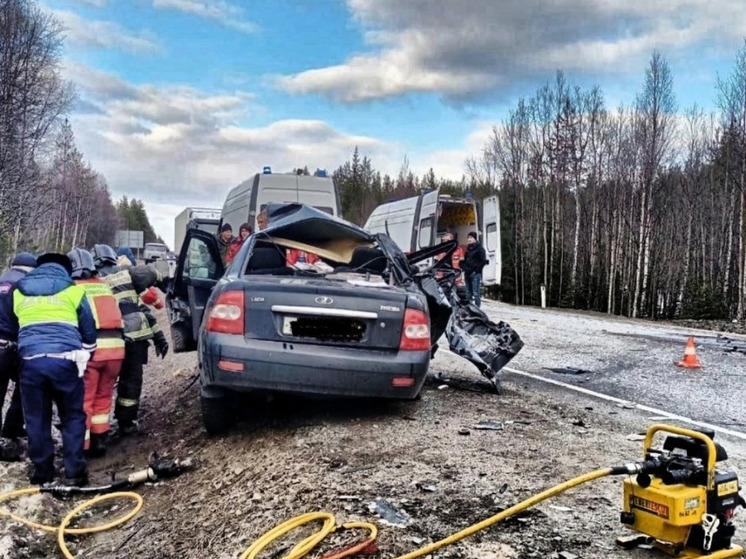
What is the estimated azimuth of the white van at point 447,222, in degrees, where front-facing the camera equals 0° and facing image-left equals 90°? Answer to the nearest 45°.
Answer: approximately 135°

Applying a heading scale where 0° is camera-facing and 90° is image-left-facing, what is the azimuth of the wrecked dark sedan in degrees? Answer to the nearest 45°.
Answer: approximately 180°

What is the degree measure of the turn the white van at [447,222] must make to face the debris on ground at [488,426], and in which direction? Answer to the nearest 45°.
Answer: approximately 135° to its left

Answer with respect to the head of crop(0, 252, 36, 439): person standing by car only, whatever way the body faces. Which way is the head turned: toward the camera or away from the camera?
away from the camera

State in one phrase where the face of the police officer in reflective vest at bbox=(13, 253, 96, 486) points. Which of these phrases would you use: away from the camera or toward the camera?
away from the camera

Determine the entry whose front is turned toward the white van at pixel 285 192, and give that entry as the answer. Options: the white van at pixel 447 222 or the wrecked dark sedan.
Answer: the wrecked dark sedan

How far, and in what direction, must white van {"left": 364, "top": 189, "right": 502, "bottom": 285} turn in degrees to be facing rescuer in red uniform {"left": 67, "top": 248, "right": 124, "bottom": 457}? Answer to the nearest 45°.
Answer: approximately 135° to its left

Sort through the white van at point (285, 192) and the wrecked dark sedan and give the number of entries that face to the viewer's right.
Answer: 0

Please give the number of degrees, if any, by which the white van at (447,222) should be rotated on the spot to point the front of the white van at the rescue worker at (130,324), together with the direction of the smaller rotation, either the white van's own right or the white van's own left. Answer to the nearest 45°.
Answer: approximately 135° to the white van's own left
